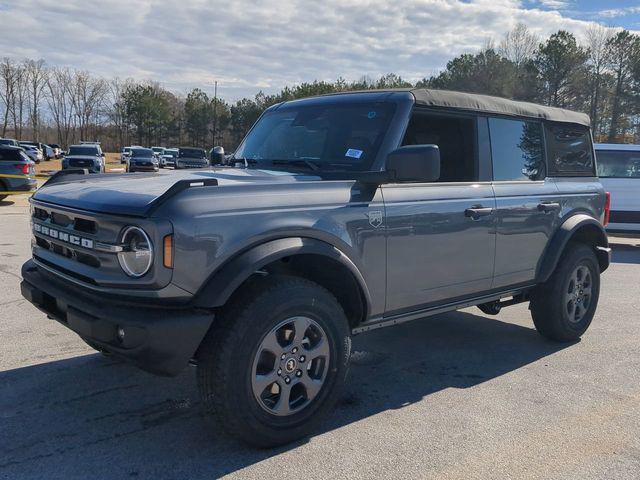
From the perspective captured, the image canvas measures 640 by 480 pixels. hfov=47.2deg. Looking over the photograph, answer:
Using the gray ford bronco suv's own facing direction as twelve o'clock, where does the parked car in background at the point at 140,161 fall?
The parked car in background is roughly at 4 o'clock from the gray ford bronco suv.

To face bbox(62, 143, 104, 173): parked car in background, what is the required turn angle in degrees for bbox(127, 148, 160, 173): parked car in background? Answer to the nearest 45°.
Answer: approximately 45° to its right

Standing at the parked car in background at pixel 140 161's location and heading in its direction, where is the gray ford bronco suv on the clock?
The gray ford bronco suv is roughly at 12 o'clock from the parked car in background.

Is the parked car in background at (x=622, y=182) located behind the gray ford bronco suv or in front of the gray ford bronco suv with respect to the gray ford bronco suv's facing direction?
behind

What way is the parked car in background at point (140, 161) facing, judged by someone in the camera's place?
facing the viewer

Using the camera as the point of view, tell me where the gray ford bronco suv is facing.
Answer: facing the viewer and to the left of the viewer

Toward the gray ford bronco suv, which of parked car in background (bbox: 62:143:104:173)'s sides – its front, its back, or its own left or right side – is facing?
front

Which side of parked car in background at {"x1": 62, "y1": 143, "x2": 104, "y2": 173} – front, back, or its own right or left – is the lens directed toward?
front

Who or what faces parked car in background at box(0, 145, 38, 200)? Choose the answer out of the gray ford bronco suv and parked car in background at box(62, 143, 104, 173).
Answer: parked car in background at box(62, 143, 104, 173)

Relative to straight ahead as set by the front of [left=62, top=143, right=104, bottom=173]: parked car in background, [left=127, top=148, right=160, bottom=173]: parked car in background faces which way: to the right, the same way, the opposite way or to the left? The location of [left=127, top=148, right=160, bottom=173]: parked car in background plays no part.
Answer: the same way

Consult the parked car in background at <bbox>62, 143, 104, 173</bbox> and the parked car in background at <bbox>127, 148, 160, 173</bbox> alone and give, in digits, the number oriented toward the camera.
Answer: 2

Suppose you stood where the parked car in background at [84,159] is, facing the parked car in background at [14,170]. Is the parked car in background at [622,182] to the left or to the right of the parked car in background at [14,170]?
left

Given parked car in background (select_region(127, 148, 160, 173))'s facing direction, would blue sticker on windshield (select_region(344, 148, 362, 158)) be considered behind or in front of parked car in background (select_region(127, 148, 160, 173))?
in front

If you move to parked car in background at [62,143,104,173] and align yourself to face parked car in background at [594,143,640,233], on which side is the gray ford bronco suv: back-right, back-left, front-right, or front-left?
front-right

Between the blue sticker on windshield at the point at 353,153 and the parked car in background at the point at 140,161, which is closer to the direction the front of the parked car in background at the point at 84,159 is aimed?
the blue sticker on windshield

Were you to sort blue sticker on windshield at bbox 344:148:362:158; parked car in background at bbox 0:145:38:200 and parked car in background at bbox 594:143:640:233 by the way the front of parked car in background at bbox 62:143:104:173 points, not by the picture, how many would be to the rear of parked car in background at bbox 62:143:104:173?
0

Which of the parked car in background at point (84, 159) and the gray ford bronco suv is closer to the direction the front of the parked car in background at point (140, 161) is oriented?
the gray ford bronco suv
